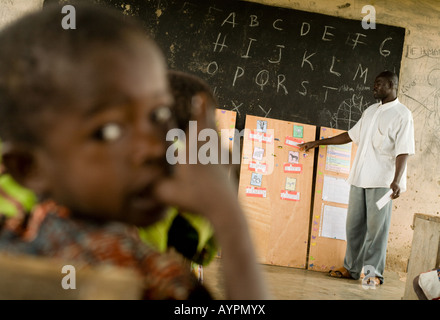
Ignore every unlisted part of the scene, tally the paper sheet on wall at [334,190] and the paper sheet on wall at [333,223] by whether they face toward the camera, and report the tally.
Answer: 2

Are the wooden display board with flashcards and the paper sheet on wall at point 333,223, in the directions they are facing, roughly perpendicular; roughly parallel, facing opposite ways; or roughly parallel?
roughly parallel

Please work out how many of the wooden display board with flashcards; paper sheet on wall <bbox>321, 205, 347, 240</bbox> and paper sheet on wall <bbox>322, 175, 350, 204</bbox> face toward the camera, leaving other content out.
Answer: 3

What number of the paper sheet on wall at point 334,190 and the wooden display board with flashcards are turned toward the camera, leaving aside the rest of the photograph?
2

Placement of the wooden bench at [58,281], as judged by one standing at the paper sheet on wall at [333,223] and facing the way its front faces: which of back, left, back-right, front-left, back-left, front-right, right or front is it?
front

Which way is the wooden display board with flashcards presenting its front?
toward the camera

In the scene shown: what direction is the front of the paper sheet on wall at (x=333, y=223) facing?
toward the camera

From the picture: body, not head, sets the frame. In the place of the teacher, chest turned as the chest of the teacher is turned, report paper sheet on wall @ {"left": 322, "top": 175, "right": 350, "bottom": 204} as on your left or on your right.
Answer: on your right

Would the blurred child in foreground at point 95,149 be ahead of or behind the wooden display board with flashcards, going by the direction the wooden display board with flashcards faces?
ahead

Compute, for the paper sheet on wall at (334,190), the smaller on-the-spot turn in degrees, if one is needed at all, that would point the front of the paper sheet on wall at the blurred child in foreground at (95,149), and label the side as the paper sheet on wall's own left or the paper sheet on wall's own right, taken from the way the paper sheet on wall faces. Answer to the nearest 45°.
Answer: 0° — it already faces them

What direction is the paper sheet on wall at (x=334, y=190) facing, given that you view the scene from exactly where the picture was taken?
facing the viewer

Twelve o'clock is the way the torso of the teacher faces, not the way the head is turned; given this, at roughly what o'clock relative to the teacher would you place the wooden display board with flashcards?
The wooden display board with flashcards is roughly at 2 o'clock from the teacher.

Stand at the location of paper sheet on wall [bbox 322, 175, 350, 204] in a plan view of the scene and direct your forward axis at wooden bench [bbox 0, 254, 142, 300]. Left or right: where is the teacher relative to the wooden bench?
left

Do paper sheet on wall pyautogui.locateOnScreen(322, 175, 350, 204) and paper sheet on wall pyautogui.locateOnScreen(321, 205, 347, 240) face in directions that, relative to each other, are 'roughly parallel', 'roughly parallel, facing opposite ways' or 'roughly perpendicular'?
roughly parallel

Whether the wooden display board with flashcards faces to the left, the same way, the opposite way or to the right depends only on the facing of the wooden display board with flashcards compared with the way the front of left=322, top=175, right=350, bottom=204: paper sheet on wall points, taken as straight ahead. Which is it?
the same way

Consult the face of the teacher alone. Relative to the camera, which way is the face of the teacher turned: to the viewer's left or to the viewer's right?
to the viewer's left

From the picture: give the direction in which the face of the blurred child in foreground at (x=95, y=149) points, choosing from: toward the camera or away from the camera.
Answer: toward the camera
